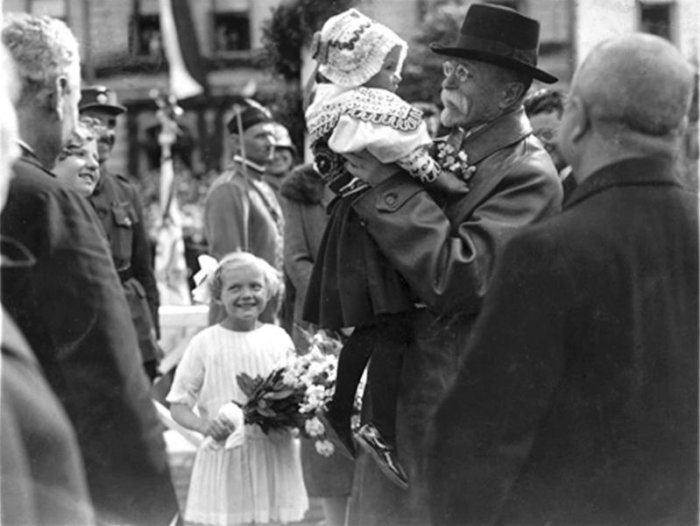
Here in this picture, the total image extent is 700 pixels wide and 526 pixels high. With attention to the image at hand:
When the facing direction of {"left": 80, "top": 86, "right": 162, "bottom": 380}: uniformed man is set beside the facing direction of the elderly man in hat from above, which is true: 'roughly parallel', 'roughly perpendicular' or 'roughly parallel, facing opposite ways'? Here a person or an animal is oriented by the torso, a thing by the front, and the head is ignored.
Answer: roughly perpendicular

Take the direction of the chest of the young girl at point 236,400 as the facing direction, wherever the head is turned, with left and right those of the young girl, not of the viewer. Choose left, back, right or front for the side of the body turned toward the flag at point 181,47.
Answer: back

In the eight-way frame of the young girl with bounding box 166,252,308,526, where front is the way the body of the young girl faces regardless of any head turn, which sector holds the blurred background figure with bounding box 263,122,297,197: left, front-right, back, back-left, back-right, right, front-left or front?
back

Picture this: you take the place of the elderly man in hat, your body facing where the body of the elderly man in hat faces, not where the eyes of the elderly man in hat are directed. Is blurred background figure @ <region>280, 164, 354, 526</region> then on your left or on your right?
on your right

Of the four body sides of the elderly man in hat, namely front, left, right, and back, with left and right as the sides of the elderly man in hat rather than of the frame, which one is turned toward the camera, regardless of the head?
left

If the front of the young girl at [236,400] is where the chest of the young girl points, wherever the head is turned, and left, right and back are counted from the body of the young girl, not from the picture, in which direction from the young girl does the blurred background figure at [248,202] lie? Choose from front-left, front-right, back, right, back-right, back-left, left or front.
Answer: back
